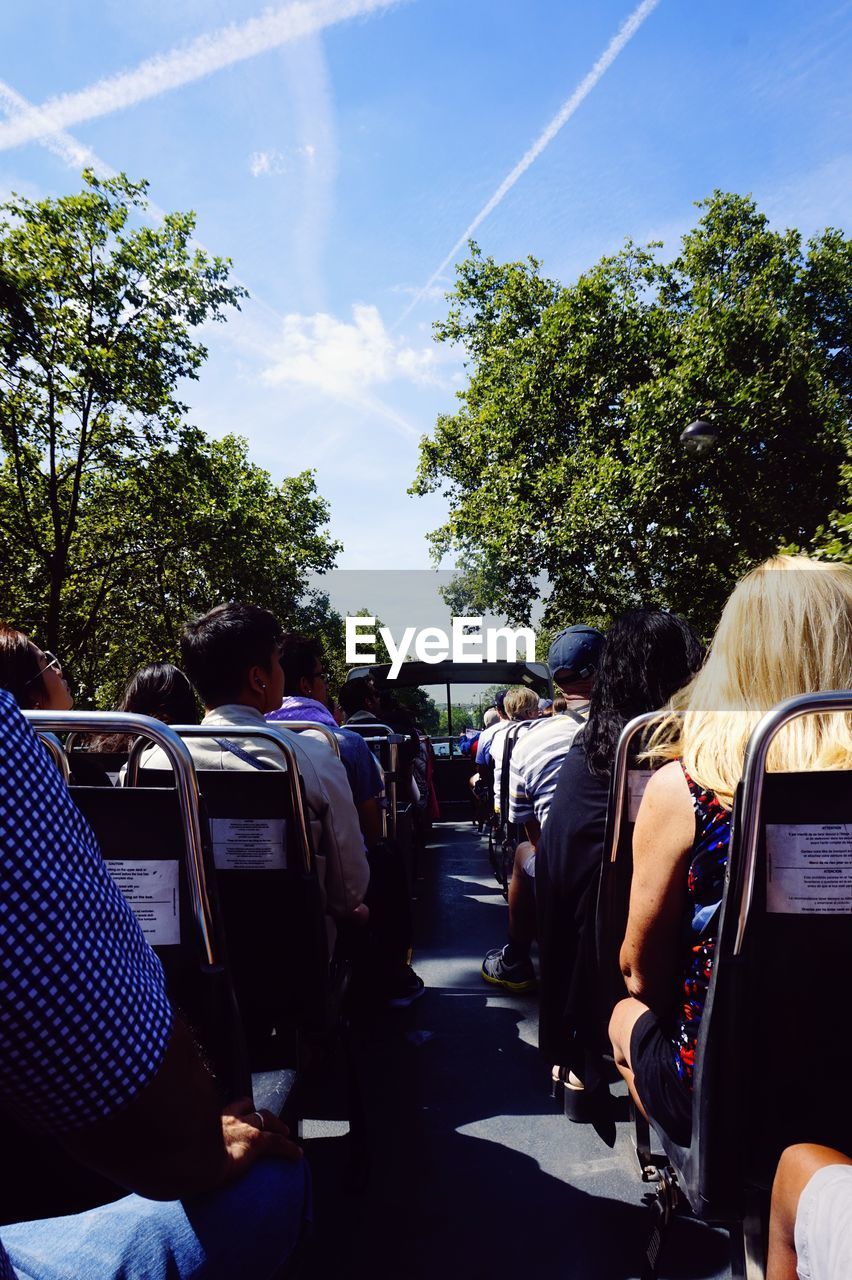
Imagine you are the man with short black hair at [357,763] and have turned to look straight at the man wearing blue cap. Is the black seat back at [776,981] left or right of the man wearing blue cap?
right

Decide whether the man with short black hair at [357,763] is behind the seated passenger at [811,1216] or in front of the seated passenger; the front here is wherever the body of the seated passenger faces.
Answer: in front

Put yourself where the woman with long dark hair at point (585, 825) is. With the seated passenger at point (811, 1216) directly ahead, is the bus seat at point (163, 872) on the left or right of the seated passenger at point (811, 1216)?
right

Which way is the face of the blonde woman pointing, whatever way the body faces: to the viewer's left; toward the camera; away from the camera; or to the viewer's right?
away from the camera

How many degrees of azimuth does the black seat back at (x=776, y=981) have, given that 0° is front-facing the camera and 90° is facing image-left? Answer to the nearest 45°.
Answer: approximately 180°

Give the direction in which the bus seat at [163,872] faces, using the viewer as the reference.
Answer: facing away from the viewer

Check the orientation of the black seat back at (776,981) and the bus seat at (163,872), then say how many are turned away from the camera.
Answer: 2

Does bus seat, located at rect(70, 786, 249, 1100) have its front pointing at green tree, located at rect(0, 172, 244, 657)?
yes

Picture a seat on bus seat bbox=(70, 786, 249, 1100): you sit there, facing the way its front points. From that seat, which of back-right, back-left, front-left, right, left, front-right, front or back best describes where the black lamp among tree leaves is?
front-right

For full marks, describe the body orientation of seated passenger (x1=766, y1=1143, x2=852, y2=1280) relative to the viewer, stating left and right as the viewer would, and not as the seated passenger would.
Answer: facing away from the viewer

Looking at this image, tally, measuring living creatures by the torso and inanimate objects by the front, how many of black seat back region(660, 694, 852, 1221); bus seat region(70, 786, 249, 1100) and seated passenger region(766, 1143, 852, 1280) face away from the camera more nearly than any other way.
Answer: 3

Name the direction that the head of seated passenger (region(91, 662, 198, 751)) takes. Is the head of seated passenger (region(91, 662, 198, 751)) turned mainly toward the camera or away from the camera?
away from the camera

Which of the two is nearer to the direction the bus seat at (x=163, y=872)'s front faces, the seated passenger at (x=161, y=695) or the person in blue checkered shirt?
the seated passenger
